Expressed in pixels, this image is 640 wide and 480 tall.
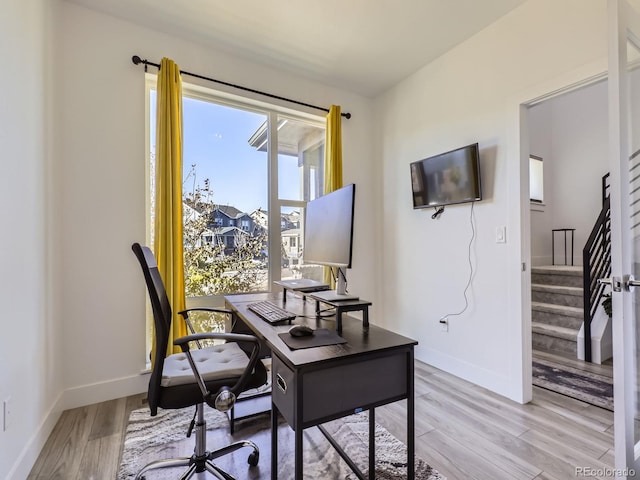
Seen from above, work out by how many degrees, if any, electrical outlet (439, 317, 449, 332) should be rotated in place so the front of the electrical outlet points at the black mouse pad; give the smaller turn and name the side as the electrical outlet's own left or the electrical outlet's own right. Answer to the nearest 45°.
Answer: approximately 45° to the electrical outlet's own left

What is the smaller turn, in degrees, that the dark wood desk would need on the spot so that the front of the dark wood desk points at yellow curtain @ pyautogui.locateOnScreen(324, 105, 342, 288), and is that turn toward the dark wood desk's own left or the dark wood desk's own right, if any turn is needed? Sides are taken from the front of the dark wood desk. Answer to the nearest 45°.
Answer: approximately 90° to the dark wood desk's own right

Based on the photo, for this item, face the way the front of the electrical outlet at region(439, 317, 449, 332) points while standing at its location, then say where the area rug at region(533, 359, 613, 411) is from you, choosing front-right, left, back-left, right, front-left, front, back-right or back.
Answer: back-left

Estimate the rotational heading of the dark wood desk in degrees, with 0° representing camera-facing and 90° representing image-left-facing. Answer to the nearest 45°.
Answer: approximately 90°

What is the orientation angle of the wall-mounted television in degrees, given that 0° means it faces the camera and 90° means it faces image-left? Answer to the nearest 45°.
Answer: approximately 45°

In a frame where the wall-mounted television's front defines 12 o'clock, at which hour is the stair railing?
The stair railing is roughly at 6 o'clock from the wall-mounted television.

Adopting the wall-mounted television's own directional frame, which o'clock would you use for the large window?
The large window is roughly at 1 o'clock from the wall-mounted television.

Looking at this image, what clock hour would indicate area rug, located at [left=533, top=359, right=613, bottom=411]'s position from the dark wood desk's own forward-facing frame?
The area rug is roughly at 5 o'clock from the dark wood desk.
